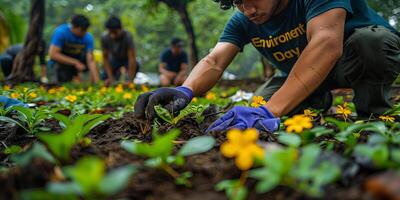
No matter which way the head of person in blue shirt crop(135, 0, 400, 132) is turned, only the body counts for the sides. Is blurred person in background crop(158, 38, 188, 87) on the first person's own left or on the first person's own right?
on the first person's own right

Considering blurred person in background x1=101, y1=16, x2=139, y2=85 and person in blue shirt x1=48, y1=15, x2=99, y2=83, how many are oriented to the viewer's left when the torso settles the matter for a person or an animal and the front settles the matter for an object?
0

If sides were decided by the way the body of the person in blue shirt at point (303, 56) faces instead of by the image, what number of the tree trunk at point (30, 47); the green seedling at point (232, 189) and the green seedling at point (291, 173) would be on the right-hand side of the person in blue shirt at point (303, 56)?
1

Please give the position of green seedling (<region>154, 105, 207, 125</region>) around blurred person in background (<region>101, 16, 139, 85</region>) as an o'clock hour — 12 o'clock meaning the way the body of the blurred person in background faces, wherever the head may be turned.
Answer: The green seedling is roughly at 12 o'clock from the blurred person in background.

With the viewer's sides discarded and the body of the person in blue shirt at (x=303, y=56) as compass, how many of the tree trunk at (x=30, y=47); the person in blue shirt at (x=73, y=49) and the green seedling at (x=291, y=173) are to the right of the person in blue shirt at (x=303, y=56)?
2

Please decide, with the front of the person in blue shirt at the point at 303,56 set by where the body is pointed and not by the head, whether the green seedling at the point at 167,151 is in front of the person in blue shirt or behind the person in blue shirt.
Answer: in front

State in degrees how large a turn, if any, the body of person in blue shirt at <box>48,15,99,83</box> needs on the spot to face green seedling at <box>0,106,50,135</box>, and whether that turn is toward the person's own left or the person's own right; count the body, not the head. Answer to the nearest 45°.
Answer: approximately 45° to the person's own right

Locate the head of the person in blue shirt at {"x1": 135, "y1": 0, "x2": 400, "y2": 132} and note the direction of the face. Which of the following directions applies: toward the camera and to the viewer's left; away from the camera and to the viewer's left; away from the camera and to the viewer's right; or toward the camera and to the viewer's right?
toward the camera and to the viewer's left

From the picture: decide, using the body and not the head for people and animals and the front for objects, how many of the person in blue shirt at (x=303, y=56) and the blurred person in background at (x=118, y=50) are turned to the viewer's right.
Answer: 0

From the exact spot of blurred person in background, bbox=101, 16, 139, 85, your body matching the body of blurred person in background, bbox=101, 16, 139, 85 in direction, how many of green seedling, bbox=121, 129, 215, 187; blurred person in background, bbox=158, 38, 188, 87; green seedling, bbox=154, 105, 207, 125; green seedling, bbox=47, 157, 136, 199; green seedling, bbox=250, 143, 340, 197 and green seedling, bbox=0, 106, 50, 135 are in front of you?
5
